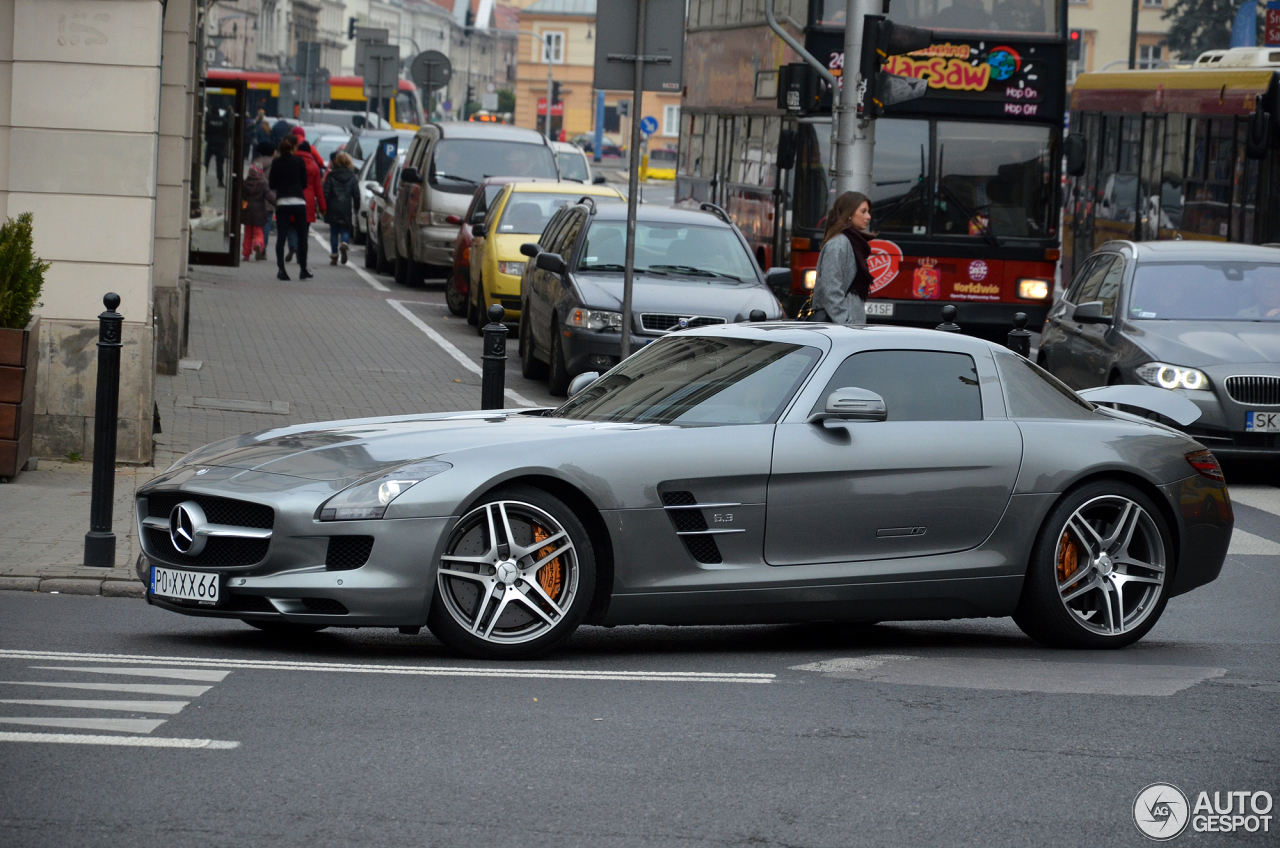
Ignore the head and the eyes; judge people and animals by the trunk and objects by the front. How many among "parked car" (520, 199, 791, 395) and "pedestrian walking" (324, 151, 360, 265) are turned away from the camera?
1

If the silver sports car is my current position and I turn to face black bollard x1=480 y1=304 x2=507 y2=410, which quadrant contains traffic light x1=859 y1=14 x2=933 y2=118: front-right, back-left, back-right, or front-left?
front-right

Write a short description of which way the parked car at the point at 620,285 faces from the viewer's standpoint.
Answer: facing the viewer and to the right of the viewer

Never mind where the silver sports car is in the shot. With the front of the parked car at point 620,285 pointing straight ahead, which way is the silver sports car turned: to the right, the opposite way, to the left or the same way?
to the right

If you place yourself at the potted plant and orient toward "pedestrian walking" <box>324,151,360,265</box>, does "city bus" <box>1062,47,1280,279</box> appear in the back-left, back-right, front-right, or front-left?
front-right

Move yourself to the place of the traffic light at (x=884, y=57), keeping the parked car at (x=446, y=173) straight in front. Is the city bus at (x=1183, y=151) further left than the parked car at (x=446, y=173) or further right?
right

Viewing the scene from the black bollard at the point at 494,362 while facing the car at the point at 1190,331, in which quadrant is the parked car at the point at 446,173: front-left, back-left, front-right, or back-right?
front-left

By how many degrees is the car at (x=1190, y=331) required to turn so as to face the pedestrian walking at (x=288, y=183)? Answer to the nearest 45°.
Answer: approximately 180°

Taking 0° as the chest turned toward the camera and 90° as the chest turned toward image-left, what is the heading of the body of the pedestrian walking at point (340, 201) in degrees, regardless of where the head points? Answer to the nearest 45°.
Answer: approximately 180°

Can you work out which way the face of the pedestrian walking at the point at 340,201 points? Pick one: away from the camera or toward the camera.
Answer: away from the camera

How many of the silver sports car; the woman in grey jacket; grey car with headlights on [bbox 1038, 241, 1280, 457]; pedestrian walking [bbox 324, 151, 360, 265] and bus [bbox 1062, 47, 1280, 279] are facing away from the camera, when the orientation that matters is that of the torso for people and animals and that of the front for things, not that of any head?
1
